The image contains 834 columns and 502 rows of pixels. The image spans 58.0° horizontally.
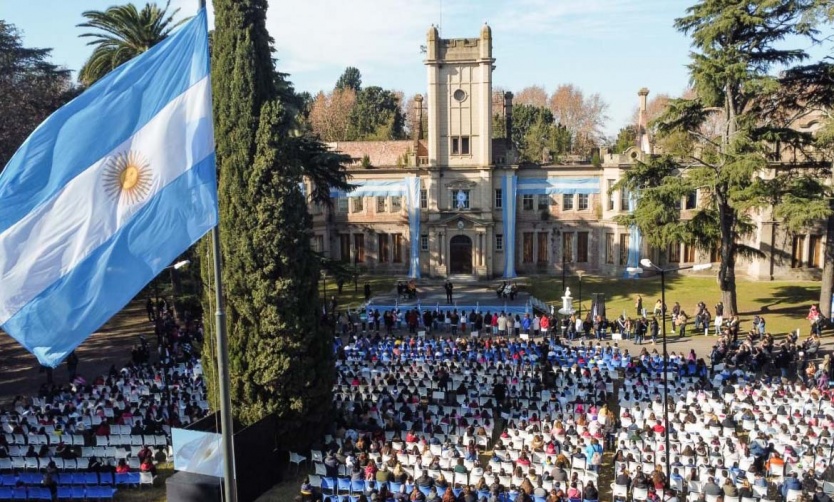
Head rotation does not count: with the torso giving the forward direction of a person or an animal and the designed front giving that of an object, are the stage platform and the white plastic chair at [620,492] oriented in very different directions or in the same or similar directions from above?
very different directions

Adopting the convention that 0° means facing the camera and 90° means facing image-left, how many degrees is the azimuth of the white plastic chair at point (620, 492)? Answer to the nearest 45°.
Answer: approximately 180°

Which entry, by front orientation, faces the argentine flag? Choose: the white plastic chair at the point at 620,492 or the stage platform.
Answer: the stage platform

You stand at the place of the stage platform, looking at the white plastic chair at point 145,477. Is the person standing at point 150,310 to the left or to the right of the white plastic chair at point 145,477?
right

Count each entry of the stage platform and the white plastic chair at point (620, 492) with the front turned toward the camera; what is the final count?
1

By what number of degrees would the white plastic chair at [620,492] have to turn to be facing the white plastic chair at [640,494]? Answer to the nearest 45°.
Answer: approximately 135° to its right

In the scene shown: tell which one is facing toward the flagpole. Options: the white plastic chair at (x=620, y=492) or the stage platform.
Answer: the stage platform

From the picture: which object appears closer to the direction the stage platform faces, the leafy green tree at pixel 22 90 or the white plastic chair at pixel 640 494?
the white plastic chair

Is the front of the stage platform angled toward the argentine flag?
yes

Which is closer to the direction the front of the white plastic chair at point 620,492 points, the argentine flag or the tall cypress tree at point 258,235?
the tall cypress tree
